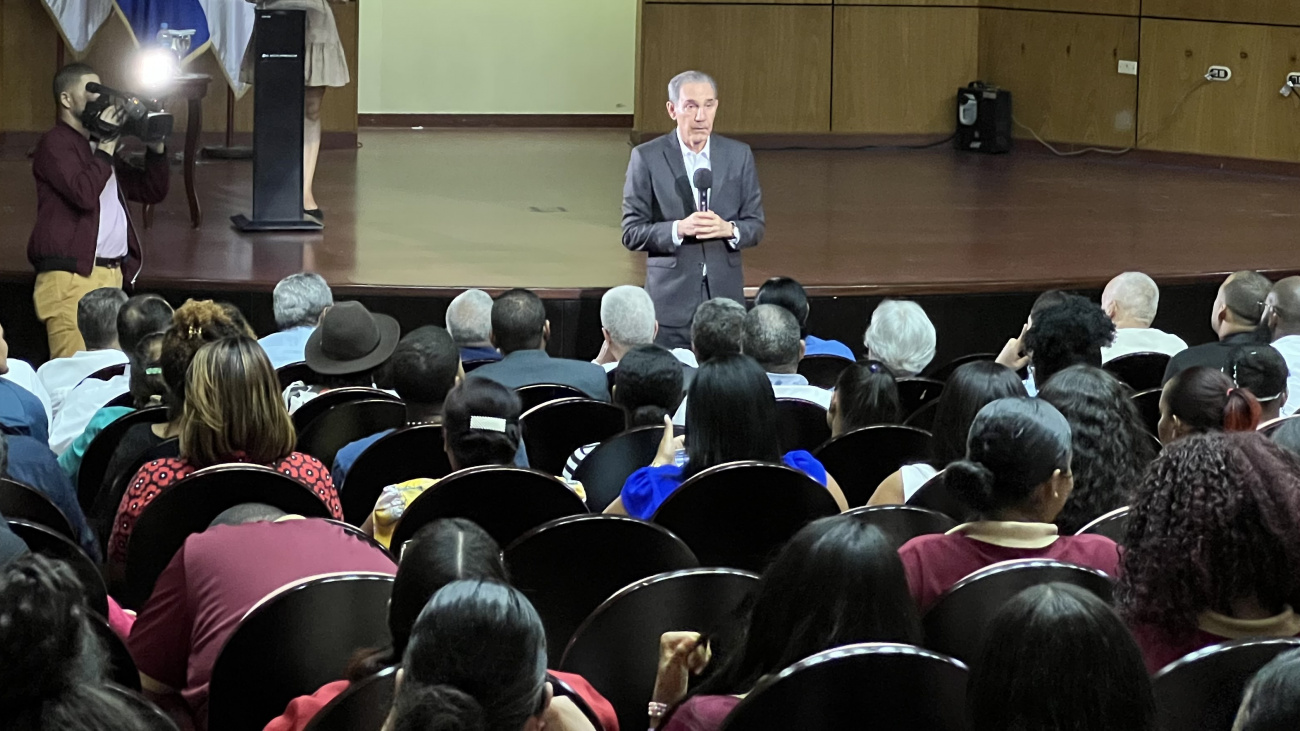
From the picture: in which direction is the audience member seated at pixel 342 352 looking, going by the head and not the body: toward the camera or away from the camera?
away from the camera

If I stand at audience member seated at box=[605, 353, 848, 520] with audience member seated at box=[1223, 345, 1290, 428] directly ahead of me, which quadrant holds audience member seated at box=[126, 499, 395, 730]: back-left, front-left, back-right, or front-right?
back-right

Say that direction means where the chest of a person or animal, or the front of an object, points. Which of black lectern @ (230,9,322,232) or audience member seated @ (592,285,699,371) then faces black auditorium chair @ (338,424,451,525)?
the black lectern

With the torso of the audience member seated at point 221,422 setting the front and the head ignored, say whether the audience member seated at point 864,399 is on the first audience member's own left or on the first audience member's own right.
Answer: on the first audience member's own right

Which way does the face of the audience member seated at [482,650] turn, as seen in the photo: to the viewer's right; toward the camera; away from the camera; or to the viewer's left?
away from the camera

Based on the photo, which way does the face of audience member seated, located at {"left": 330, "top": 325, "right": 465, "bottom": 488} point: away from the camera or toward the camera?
away from the camera

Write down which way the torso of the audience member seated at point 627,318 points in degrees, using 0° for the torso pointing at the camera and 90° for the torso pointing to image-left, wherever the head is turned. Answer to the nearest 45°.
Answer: approximately 180°

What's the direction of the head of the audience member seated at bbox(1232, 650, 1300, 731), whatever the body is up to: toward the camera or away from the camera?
away from the camera

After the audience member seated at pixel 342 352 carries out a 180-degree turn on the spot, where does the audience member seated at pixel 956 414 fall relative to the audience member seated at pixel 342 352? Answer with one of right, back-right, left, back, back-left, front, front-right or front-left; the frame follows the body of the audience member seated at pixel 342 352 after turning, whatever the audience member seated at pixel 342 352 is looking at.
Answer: front-left

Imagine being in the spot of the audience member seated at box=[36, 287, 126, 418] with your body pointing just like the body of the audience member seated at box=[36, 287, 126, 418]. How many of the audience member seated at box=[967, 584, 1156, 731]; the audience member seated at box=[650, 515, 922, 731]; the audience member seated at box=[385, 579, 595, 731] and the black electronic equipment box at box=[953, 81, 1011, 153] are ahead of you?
1

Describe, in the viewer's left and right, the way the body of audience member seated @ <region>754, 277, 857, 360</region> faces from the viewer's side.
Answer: facing away from the viewer

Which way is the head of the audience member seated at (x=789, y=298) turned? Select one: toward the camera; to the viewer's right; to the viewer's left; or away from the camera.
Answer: away from the camera

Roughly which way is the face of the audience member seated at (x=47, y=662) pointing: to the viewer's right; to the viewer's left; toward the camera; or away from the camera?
away from the camera

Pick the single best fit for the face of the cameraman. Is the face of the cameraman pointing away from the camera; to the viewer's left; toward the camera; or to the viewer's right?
to the viewer's right

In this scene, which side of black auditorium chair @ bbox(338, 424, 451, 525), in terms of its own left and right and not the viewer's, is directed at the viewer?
back
